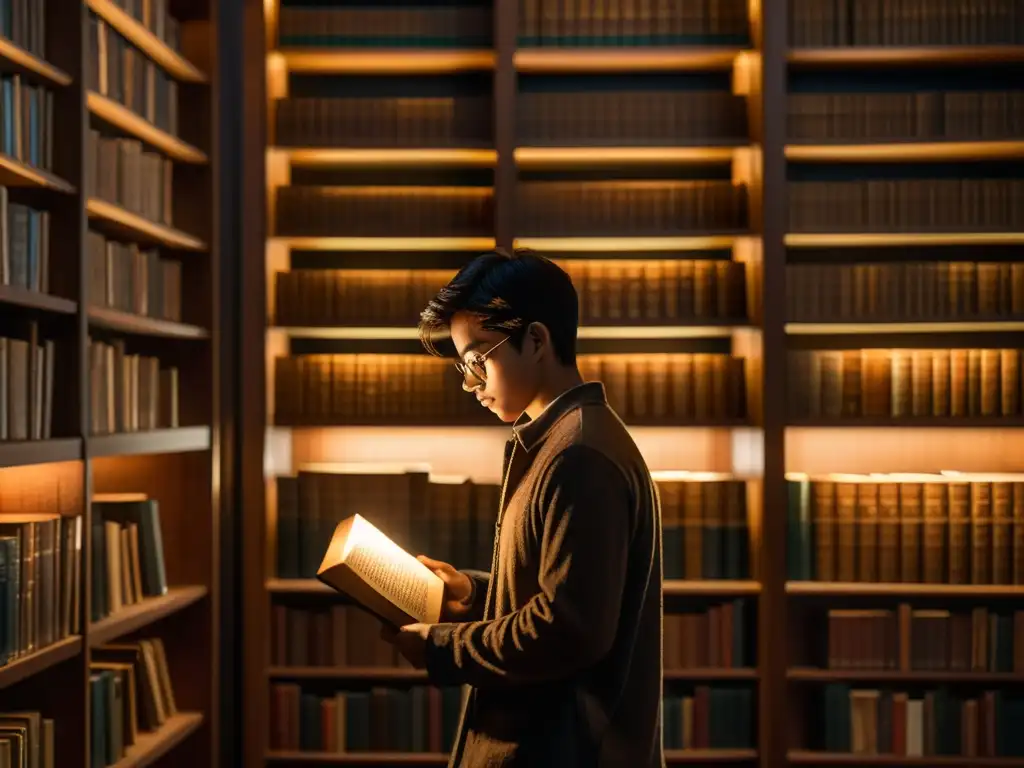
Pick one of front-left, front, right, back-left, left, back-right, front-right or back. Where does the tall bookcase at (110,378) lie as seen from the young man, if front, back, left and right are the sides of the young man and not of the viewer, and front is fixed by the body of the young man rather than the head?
front-right

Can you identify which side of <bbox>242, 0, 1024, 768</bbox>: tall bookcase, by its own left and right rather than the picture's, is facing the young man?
front

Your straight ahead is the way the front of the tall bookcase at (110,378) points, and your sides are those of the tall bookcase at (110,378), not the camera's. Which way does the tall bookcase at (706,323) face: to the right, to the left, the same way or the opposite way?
to the right

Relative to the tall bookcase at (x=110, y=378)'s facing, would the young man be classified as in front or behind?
in front

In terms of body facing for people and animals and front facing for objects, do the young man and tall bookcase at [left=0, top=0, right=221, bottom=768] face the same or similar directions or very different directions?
very different directions

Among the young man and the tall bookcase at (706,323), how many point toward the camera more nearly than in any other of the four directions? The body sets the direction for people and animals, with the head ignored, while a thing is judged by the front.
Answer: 1

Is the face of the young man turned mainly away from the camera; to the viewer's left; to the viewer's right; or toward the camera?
to the viewer's left

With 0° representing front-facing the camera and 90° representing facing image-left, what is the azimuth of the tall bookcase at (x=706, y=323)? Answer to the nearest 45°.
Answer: approximately 0°

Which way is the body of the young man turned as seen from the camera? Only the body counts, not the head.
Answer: to the viewer's left

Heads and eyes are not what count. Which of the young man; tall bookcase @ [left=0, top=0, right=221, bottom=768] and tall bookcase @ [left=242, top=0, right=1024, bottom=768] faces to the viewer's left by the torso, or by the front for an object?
the young man

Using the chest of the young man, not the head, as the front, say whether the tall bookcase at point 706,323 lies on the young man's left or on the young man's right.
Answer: on the young man's right

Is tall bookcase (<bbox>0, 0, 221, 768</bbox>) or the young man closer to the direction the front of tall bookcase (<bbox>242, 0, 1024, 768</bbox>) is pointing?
the young man

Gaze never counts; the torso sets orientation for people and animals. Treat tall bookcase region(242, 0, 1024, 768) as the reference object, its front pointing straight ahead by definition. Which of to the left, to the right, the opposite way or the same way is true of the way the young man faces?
to the right

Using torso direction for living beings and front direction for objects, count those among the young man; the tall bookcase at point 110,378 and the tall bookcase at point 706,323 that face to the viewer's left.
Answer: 1
